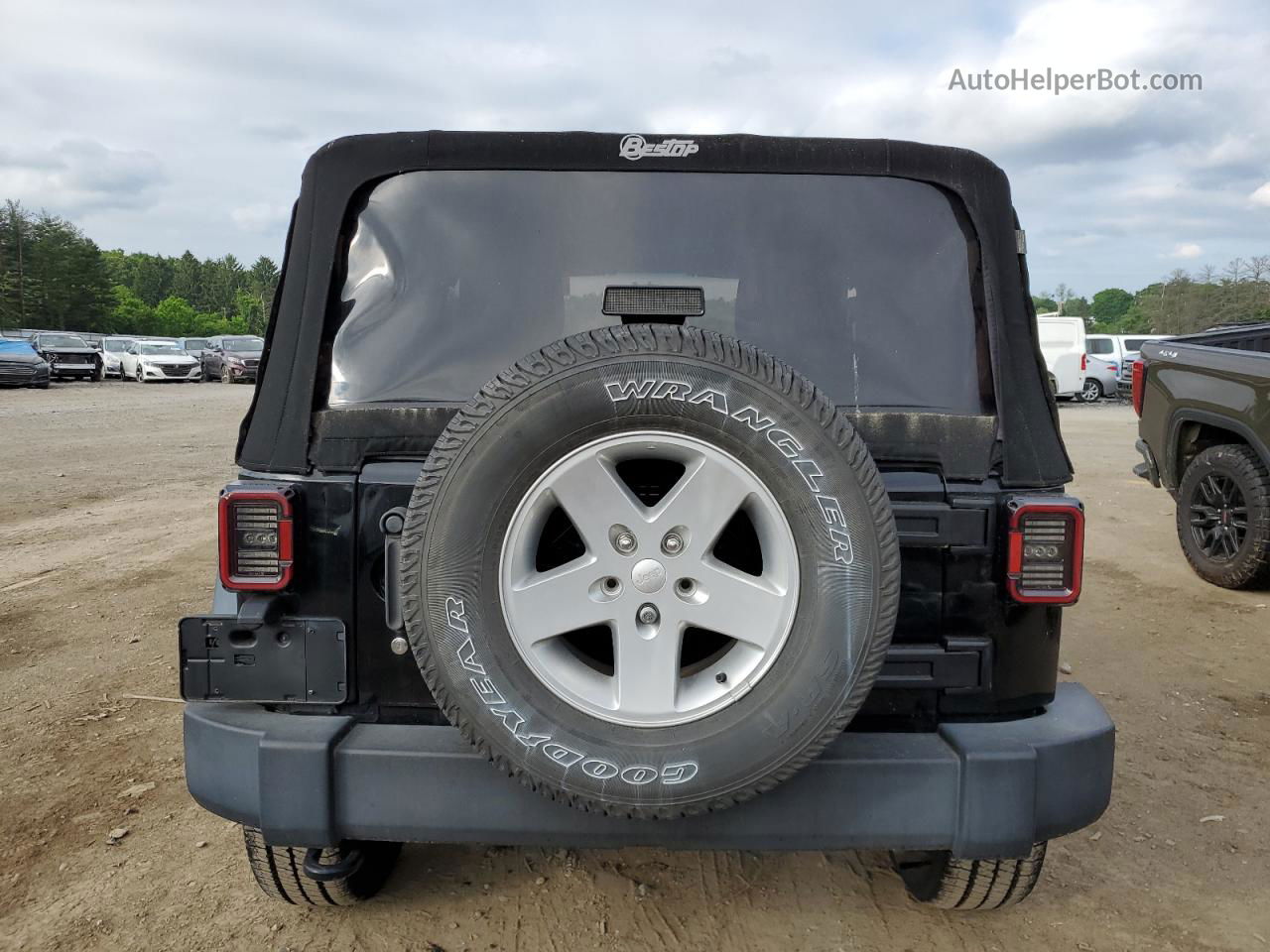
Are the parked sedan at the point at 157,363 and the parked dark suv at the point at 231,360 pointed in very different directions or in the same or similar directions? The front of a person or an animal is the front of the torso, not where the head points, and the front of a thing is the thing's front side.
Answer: same or similar directions

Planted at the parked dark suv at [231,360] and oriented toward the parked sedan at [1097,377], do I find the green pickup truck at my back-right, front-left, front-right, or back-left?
front-right

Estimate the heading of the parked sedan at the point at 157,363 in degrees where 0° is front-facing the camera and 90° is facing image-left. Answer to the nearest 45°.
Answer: approximately 315°

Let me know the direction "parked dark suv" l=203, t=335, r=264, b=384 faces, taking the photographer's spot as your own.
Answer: facing the viewer and to the right of the viewer

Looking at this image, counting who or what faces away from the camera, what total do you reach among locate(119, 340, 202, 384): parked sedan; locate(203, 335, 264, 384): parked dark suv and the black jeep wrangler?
1

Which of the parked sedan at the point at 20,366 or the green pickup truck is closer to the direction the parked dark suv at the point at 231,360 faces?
the green pickup truck

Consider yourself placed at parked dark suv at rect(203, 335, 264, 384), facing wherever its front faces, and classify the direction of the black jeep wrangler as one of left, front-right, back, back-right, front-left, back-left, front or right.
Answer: front-right

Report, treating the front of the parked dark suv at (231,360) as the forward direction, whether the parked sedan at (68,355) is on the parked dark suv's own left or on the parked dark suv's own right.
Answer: on the parked dark suv's own right

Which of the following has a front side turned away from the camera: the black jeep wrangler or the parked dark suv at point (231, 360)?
the black jeep wrangler

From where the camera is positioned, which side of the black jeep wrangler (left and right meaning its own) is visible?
back

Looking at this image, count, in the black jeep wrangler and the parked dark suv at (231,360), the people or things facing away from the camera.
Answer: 1
